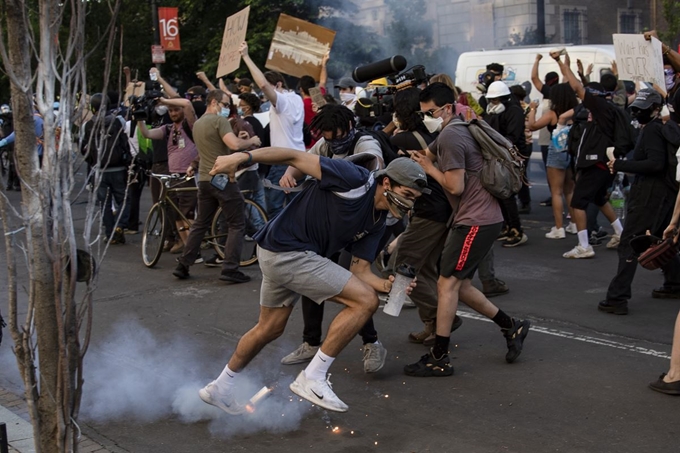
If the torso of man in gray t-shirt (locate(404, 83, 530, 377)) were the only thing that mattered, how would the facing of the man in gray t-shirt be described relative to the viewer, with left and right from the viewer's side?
facing to the left of the viewer

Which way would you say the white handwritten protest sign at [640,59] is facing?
toward the camera

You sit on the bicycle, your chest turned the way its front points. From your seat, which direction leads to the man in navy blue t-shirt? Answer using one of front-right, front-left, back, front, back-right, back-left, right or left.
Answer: left

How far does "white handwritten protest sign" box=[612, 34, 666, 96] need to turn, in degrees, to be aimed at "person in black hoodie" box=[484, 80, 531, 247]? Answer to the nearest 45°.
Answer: approximately 135° to its right

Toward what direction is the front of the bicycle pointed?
to the viewer's left

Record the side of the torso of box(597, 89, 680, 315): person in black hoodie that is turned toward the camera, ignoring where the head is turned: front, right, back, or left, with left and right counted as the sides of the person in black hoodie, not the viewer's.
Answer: left

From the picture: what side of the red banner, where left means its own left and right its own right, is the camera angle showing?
front

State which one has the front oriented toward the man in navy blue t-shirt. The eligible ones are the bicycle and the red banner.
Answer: the red banner

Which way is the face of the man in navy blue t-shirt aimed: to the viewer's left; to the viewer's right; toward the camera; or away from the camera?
to the viewer's right

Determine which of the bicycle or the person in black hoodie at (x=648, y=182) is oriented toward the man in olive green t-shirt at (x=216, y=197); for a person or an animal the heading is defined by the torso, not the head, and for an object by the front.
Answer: the person in black hoodie

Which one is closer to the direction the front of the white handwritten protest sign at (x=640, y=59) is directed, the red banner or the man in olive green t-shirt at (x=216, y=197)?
the man in olive green t-shirt

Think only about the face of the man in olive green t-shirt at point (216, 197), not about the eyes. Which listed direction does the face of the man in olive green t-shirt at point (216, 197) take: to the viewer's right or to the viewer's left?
to the viewer's right

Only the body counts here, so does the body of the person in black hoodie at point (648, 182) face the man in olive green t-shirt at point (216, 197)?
yes

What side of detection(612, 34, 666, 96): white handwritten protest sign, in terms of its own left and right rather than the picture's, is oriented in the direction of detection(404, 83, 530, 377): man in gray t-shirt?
front

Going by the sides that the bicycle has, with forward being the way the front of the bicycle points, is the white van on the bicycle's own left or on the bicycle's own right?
on the bicycle's own right

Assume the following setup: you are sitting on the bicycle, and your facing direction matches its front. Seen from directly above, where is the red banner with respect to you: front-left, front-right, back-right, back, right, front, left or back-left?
right
